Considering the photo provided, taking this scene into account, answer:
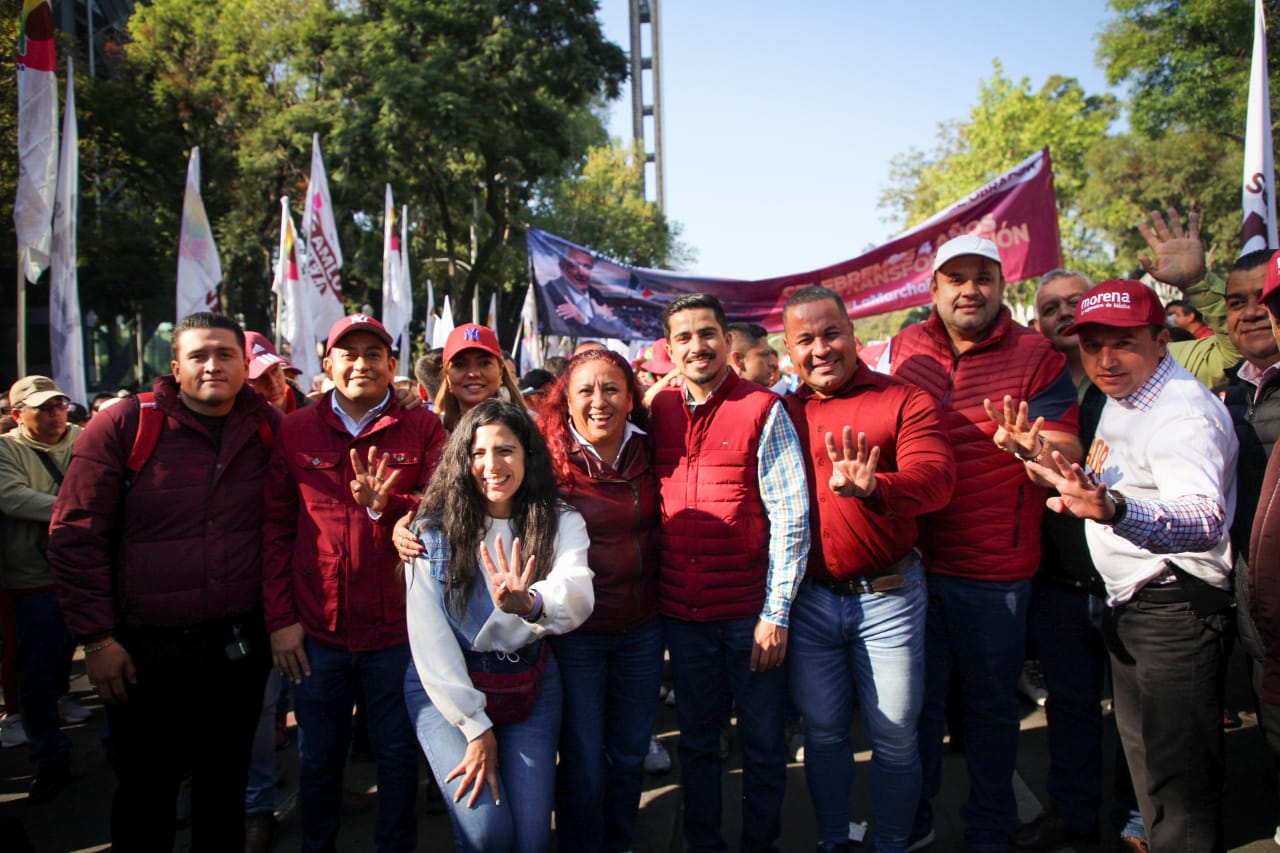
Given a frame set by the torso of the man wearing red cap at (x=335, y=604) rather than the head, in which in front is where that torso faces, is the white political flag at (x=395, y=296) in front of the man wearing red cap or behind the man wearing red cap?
behind

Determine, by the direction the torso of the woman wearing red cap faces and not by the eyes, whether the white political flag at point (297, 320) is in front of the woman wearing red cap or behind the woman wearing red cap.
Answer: behind

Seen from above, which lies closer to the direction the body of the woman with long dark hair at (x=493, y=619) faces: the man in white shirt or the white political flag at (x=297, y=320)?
the man in white shirt

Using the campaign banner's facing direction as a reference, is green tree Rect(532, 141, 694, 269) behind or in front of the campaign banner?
behind

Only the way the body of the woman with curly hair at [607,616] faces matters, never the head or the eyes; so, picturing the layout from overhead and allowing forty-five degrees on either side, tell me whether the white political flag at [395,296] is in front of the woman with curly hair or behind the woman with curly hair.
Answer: behind

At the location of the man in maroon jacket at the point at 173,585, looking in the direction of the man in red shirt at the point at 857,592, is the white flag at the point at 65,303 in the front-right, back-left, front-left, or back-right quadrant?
back-left

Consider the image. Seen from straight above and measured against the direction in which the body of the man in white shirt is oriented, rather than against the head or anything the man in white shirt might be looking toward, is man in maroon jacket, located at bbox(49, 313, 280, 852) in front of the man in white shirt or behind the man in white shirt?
in front

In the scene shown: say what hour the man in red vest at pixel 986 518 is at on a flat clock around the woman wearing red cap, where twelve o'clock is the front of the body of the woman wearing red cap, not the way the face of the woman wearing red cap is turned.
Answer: The man in red vest is roughly at 10 o'clock from the woman wearing red cap.

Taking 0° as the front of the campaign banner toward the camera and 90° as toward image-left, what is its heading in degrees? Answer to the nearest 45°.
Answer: approximately 0°
